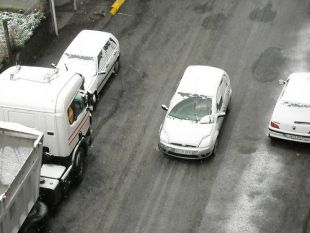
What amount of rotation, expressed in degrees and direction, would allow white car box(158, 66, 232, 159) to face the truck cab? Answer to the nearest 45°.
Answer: approximately 45° to its right

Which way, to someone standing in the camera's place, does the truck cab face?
facing away from the viewer and to the right of the viewer

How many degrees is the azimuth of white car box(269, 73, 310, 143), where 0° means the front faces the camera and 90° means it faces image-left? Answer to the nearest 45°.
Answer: approximately 180°

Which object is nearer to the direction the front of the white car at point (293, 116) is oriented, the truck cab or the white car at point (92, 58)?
the white car

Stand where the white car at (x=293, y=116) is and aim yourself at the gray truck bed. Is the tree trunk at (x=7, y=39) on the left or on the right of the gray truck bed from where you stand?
right

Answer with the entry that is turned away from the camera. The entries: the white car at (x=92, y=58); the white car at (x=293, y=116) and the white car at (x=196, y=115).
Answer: the white car at (x=293, y=116)

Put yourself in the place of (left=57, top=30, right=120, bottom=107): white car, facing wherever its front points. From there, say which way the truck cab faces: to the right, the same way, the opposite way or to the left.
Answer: the opposite way

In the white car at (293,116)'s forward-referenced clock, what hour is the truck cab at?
The truck cab is roughly at 8 o'clock from the white car.

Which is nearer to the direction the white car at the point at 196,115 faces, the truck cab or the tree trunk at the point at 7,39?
the truck cab
